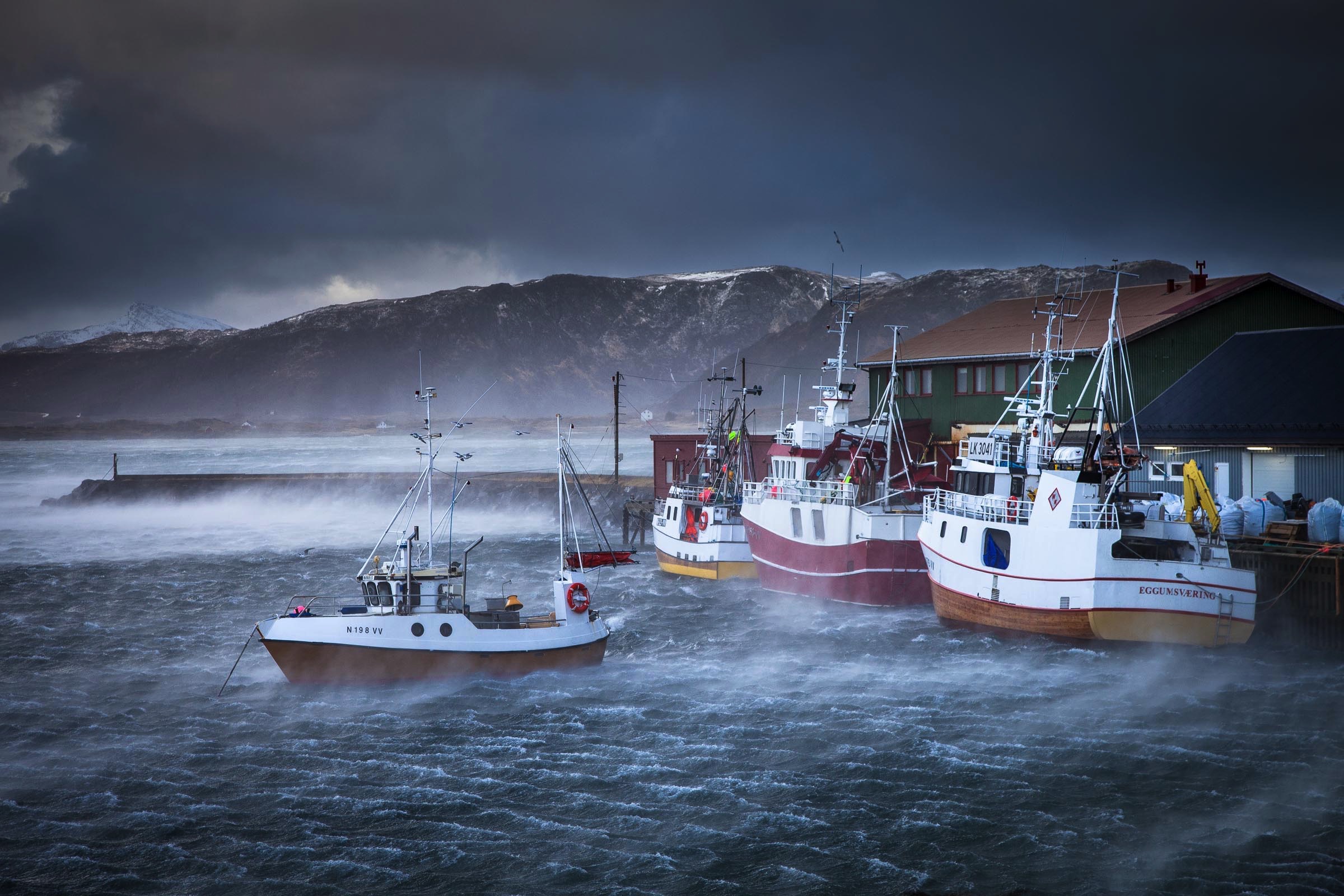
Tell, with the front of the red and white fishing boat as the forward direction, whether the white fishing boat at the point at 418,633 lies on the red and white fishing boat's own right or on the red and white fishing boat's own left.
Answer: on the red and white fishing boat's own left

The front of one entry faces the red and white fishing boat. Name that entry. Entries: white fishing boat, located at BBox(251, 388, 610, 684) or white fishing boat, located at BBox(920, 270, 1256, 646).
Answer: white fishing boat, located at BBox(920, 270, 1256, 646)

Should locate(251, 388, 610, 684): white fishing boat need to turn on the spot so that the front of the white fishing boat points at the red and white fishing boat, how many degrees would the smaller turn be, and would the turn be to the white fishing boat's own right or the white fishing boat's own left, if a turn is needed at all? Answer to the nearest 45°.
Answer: approximately 135° to the white fishing boat's own right

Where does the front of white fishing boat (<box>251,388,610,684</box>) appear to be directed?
to the viewer's left

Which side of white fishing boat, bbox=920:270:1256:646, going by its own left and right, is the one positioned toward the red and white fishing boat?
front

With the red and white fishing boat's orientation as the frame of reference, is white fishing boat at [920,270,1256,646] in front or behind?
behind

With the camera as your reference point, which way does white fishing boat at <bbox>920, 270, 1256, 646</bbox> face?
facing away from the viewer and to the left of the viewer

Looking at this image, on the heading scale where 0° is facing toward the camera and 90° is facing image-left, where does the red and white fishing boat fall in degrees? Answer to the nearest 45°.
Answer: approximately 135°

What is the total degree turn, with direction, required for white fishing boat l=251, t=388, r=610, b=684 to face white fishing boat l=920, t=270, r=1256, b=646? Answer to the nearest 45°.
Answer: approximately 180°

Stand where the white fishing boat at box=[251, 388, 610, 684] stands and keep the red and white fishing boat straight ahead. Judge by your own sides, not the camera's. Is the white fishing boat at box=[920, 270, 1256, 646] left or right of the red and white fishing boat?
right
